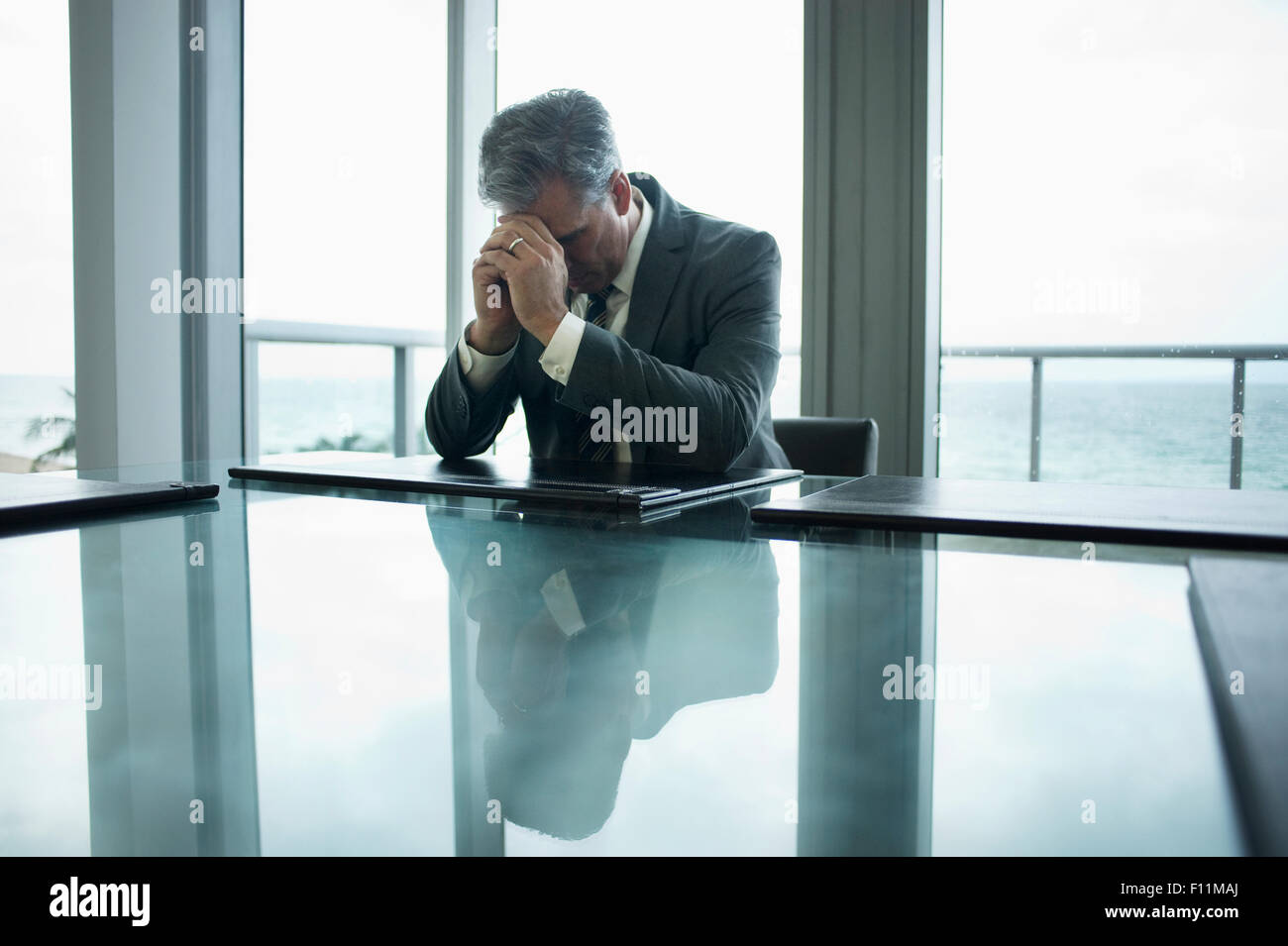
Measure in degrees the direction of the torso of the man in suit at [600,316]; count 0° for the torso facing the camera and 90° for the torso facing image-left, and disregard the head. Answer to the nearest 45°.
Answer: approximately 45°

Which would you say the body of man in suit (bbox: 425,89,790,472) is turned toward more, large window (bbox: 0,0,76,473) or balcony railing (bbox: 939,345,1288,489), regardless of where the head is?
the large window

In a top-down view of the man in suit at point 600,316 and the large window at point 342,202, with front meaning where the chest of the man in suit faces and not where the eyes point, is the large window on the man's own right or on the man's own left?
on the man's own right

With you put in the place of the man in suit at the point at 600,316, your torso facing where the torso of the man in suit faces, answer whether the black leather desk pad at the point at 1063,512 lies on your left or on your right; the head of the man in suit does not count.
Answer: on your left

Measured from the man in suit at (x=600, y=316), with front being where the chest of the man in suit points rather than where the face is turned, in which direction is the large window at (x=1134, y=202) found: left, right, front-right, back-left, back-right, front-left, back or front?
back

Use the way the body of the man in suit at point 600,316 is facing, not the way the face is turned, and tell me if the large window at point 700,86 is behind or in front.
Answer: behind

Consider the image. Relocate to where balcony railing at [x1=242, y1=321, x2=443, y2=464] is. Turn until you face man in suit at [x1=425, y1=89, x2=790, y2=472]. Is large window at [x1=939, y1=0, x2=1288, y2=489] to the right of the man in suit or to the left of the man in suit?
left

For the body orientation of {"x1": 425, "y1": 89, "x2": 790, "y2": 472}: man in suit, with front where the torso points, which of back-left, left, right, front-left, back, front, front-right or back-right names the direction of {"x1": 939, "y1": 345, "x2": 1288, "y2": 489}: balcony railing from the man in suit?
back
